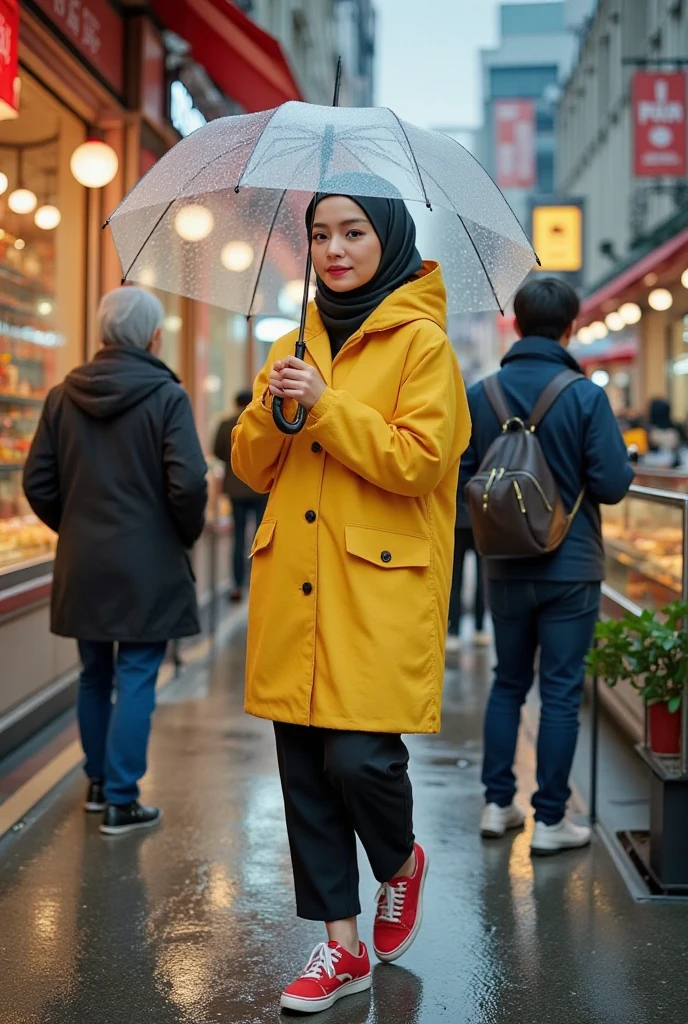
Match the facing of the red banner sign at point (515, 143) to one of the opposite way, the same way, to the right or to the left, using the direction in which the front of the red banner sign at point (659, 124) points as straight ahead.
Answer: the same way

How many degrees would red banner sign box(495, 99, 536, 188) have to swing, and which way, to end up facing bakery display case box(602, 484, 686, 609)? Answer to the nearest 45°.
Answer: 0° — it already faces it

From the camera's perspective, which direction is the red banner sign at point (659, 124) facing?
toward the camera

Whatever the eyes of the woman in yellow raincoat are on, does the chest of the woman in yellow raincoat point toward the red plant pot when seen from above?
no

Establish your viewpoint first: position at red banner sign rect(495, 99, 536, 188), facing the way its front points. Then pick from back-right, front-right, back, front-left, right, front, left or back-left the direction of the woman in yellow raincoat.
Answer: front

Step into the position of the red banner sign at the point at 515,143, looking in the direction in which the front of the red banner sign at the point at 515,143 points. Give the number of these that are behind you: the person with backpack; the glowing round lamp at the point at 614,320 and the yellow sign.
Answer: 0

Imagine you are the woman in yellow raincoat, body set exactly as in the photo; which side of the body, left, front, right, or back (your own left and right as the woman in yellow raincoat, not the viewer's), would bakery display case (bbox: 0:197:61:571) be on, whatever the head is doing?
right

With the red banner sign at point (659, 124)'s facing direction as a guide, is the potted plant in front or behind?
in front

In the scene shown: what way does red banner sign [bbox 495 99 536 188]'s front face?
toward the camera

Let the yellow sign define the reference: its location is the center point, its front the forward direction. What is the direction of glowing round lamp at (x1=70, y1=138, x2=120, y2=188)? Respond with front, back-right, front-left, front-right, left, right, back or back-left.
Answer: front

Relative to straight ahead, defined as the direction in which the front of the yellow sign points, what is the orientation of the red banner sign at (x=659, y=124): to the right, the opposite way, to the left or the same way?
the same way

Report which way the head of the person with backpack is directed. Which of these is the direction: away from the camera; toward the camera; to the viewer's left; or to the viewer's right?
away from the camera

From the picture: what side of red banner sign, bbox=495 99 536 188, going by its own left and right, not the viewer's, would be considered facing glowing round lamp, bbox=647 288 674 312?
front

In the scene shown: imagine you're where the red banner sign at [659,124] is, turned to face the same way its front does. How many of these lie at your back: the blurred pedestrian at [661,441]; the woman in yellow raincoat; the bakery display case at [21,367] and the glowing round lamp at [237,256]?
0

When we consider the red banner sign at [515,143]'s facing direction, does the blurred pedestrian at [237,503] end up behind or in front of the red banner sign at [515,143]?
in front

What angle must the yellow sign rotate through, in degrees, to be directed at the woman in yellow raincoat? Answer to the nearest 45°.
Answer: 0° — it already faces them

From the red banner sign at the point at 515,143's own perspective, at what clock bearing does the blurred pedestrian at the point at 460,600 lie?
The blurred pedestrian is roughly at 12 o'clock from the red banner sign.

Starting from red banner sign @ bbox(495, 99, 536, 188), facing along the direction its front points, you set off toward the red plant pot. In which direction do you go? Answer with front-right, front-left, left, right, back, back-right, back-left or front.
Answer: front
